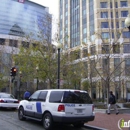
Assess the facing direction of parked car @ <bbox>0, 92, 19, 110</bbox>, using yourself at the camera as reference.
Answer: facing away from the viewer and to the left of the viewer

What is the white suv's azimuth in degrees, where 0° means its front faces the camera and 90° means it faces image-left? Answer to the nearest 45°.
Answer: approximately 135°

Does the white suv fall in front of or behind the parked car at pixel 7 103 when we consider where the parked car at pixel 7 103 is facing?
behind
